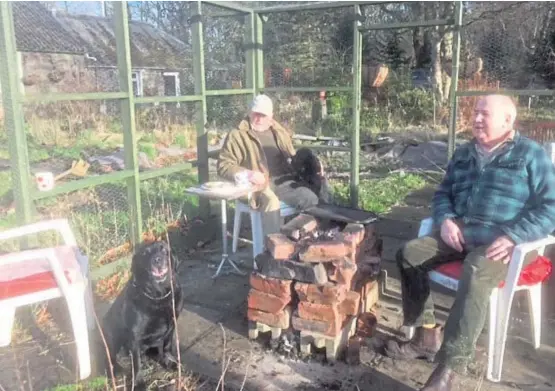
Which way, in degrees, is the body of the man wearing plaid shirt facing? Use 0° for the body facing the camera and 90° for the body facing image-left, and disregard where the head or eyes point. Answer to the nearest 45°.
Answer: approximately 45°

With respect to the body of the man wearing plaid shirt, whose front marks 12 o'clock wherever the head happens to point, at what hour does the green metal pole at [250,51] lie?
The green metal pole is roughly at 3 o'clock from the man wearing plaid shirt.

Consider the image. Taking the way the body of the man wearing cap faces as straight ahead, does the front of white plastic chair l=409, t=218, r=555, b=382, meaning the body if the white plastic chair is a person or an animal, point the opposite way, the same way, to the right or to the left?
to the right

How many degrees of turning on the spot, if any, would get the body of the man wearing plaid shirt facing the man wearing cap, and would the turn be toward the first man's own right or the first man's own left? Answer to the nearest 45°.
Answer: approximately 90° to the first man's own right

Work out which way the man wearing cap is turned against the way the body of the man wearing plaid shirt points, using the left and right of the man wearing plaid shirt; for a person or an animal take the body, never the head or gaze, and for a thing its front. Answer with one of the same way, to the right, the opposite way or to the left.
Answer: to the left

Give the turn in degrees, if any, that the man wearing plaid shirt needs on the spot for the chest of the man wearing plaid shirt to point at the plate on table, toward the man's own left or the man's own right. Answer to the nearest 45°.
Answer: approximately 45° to the man's own right

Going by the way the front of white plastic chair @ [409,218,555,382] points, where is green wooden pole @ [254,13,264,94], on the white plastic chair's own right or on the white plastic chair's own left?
on the white plastic chair's own right

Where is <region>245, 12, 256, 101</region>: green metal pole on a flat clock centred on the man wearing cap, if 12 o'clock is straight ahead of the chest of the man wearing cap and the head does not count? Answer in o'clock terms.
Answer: The green metal pole is roughly at 6 o'clock from the man wearing cap.

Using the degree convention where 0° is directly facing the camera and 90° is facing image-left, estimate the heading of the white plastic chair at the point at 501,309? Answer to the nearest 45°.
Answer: approximately 45°
